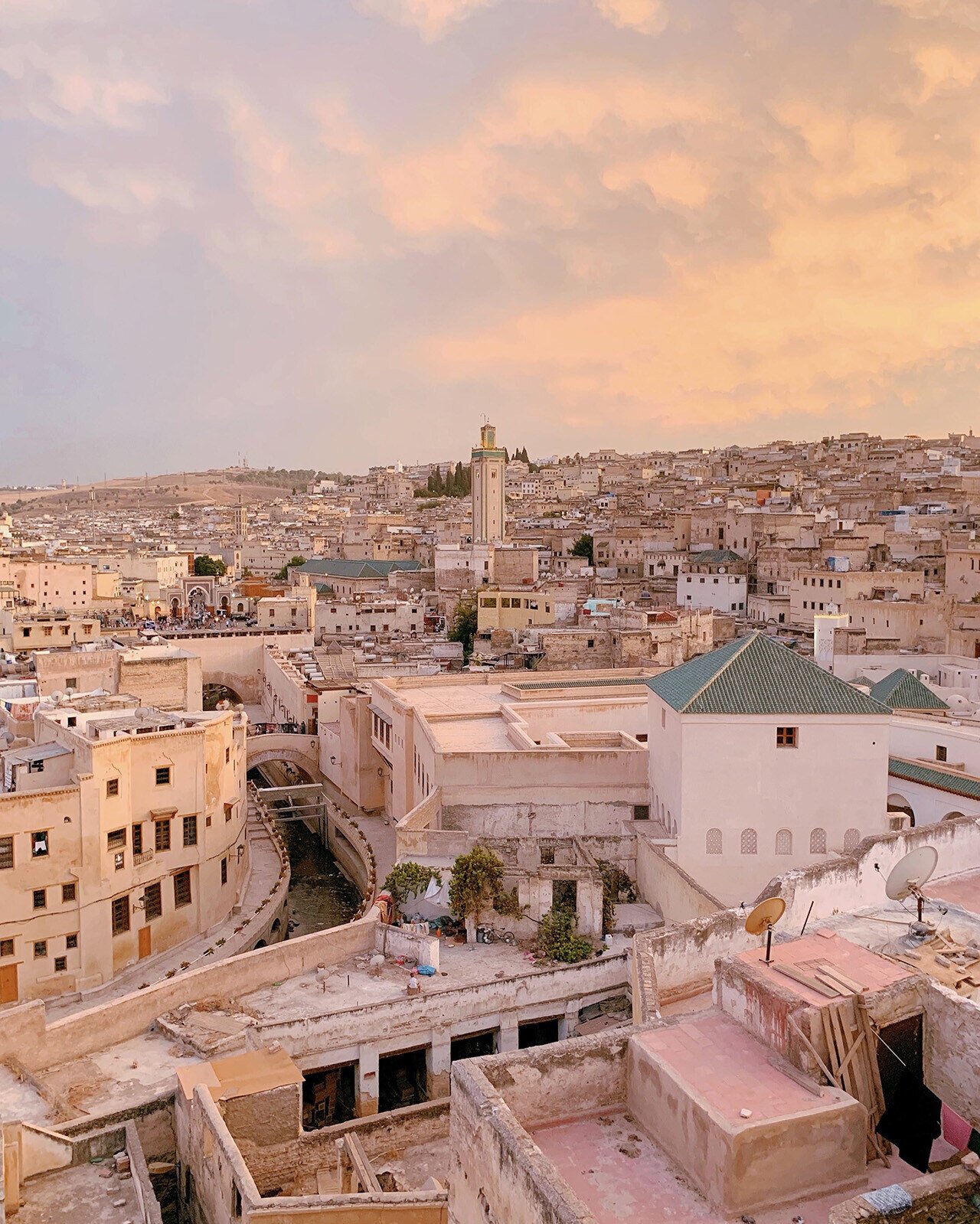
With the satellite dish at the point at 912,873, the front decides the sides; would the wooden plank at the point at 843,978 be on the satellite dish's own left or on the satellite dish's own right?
on the satellite dish's own left

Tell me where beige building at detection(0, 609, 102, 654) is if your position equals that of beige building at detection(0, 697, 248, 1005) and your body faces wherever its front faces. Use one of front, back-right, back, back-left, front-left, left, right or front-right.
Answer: back-left

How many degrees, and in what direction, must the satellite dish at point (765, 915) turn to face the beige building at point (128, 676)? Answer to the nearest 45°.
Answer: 0° — it already faces it

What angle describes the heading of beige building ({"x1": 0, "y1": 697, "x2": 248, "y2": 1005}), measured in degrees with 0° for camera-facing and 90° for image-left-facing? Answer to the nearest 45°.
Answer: approximately 315°

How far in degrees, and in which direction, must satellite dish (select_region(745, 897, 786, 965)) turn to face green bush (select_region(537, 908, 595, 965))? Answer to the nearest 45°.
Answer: approximately 45° to its right
